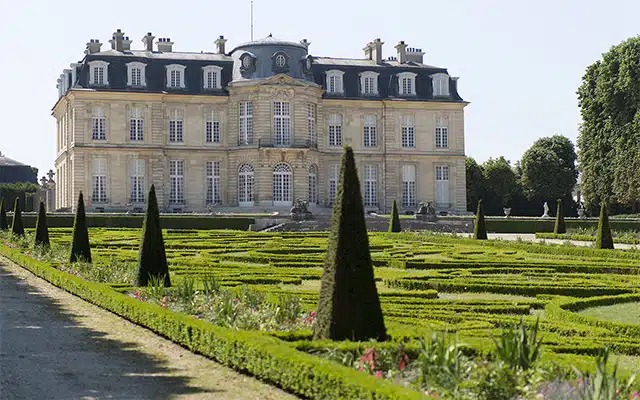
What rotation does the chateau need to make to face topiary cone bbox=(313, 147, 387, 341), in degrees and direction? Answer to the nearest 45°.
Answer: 0° — it already faces it

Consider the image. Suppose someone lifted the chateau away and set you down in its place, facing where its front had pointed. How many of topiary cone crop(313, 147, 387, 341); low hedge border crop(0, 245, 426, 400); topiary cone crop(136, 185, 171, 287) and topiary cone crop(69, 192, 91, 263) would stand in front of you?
4

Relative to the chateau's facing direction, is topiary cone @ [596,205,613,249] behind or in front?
in front

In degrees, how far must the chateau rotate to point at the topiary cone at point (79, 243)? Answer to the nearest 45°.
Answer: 0° — it already faces it

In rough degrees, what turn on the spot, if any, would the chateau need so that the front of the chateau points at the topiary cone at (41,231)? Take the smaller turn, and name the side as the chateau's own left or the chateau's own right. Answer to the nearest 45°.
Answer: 0° — it already faces it

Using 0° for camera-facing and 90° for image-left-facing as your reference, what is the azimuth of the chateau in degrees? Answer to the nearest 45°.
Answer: approximately 0°

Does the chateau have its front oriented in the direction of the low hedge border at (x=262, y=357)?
yes

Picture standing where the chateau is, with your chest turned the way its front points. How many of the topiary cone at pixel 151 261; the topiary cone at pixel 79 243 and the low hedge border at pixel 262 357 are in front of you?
3

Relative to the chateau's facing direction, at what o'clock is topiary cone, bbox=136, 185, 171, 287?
The topiary cone is roughly at 12 o'clock from the chateau.
